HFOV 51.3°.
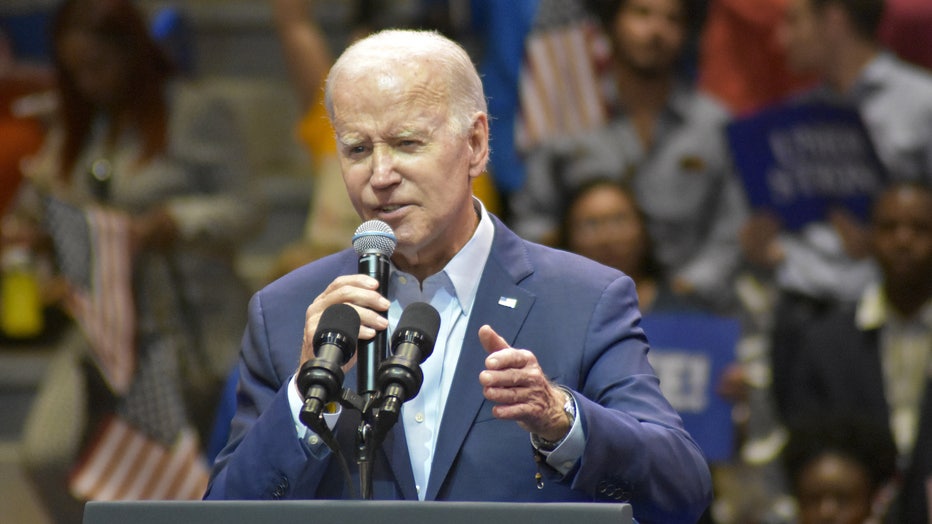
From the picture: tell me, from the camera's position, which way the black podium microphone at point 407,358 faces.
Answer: facing away from the viewer and to the right of the viewer

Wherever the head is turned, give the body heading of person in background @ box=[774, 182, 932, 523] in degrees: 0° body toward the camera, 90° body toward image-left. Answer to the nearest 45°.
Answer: approximately 0°

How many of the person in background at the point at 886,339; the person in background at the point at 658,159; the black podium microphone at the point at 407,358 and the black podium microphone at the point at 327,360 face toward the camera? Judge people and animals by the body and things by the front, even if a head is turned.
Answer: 2

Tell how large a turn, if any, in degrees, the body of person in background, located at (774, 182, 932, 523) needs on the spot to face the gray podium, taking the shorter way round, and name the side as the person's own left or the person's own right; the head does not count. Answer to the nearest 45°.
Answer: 0° — they already face it
